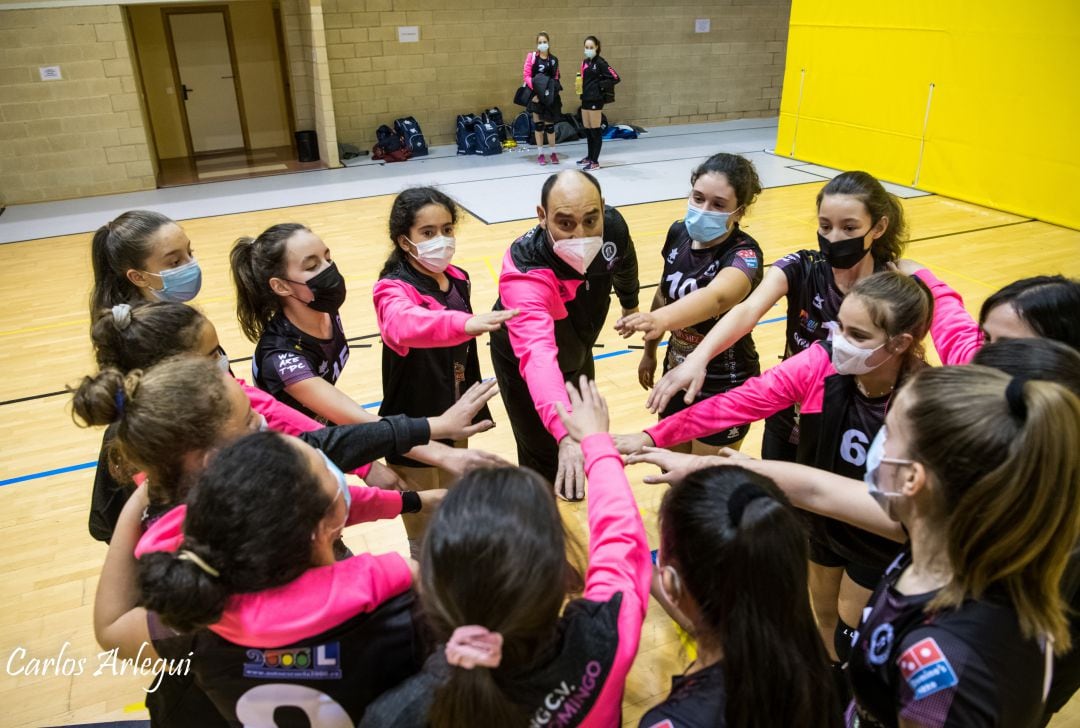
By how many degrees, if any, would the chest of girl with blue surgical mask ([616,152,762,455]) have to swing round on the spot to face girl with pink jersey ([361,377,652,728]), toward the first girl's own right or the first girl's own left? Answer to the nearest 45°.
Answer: approximately 45° to the first girl's own left

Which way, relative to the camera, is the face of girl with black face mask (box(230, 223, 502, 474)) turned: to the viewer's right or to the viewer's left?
to the viewer's right

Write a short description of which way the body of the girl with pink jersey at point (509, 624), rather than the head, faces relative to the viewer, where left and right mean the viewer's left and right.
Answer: facing away from the viewer

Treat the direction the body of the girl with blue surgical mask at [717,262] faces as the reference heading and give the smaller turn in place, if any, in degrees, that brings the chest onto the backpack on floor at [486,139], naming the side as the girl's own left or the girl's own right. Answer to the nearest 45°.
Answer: approximately 135° to the girl's own right

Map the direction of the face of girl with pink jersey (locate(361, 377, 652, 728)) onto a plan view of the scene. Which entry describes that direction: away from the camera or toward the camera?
away from the camera

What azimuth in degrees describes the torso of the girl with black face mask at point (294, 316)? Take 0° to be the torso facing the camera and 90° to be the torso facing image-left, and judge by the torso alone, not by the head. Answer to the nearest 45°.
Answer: approximately 315°

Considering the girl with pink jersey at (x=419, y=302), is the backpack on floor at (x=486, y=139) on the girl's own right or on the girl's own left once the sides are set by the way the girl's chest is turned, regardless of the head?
on the girl's own left

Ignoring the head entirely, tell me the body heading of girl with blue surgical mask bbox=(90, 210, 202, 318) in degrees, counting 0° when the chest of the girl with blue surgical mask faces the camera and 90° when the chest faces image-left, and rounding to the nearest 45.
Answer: approximately 315°

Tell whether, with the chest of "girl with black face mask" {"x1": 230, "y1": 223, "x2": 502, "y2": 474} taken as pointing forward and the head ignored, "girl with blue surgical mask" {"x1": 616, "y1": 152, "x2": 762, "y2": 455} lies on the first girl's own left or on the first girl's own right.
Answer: on the first girl's own left

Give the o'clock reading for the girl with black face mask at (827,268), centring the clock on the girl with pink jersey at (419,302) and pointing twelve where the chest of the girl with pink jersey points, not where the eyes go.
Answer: The girl with black face mask is roughly at 11 o'clock from the girl with pink jersey.

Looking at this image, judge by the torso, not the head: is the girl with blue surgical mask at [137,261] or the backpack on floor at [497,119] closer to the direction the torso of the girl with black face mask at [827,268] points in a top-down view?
the girl with blue surgical mask
